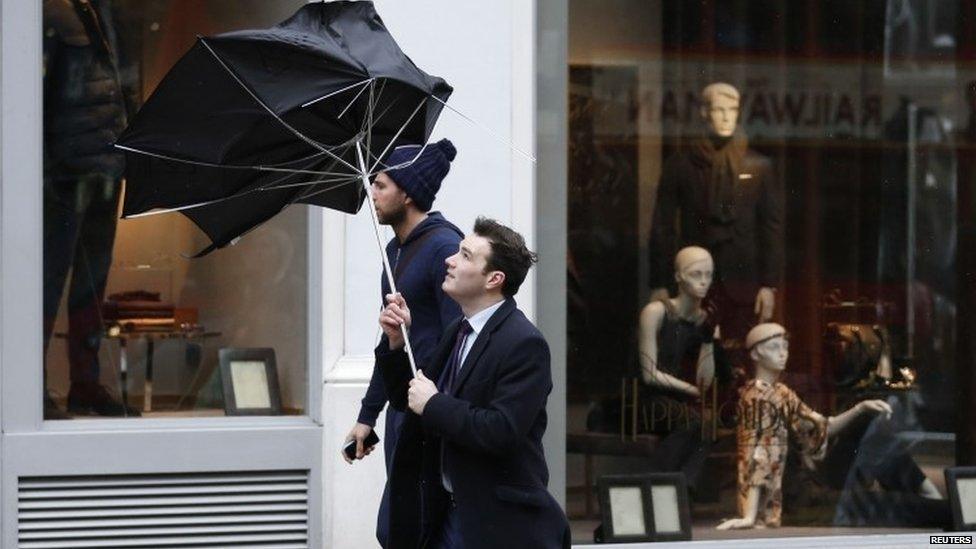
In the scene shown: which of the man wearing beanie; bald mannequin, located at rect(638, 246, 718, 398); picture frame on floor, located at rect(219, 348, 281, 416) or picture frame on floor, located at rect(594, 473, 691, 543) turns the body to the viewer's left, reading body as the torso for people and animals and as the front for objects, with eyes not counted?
the man wearing beanie

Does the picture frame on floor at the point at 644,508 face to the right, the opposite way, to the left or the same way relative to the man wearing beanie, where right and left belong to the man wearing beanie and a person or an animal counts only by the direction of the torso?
to the left

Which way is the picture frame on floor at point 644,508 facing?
toward the camera

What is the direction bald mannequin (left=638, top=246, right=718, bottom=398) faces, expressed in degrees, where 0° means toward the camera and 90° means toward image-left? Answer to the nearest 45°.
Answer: approximately 315°

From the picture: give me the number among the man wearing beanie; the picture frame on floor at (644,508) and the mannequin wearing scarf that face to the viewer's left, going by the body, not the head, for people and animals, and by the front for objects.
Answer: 1

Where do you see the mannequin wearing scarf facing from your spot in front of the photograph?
facing the viewer

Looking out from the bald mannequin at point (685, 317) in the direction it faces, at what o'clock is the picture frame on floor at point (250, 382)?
The picture frame on floor is roughly at 4 o'clock from the bald mannequin.

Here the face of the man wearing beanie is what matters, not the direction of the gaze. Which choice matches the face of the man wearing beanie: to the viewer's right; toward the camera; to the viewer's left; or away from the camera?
to the viewer's left

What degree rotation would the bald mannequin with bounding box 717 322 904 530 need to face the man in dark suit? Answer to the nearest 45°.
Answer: approximately 45° to its right

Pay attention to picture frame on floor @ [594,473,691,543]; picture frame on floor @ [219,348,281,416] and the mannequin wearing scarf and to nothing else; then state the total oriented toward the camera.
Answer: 3

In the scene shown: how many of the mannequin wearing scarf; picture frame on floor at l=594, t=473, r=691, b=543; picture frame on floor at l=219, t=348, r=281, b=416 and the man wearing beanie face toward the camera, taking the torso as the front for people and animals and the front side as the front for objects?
3

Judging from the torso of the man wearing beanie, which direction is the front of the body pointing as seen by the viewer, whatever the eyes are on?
to the viewer's left

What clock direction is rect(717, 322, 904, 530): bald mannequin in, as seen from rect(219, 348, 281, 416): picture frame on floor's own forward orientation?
The bald mannequin is roughly at 9 o'clock from the picture frame on floor.

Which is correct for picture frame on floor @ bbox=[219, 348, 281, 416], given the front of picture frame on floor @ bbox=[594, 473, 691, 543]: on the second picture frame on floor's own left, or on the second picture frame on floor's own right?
on the second picture frame on floor's own right
